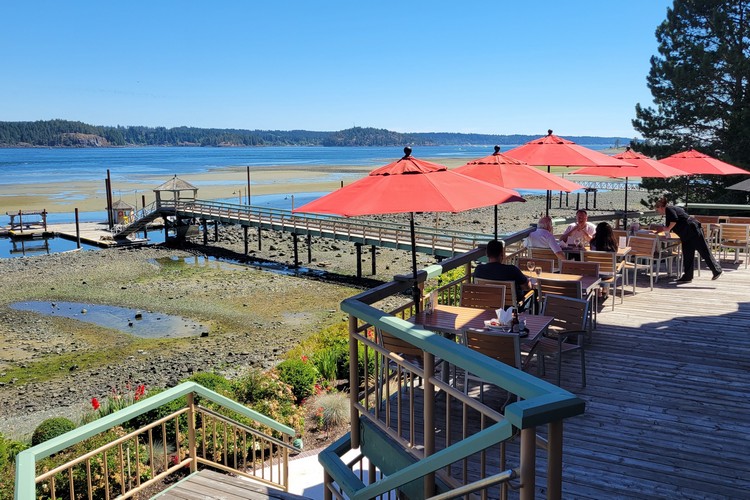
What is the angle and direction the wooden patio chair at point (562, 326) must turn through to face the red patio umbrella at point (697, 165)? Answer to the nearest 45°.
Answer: approximately 135° to its right

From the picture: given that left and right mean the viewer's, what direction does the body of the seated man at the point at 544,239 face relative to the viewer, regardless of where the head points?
facing away from the viewer and to the right of the viewer

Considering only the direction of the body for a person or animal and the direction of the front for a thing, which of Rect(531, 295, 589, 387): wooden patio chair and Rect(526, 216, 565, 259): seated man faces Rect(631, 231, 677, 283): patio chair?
the seated man

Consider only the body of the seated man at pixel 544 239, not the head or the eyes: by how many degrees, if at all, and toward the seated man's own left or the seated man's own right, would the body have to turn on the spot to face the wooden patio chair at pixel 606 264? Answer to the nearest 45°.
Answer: approximately 45° to the seated man's own right

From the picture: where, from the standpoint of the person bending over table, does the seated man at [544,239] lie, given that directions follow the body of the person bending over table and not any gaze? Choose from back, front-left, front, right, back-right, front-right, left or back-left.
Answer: front-left

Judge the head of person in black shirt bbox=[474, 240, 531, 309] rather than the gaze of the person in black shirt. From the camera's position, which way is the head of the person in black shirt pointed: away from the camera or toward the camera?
away from the camera

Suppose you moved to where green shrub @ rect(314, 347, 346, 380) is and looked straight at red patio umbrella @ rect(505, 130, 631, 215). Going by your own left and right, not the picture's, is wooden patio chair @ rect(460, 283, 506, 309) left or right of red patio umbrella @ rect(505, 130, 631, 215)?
right

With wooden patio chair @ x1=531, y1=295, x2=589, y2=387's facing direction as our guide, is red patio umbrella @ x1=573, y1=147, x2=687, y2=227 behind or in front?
behind

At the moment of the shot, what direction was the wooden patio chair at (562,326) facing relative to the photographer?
facing the viewer and to the left of the viewer

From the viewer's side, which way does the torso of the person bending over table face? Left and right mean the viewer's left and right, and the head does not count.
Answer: facing to the left of the viewer
